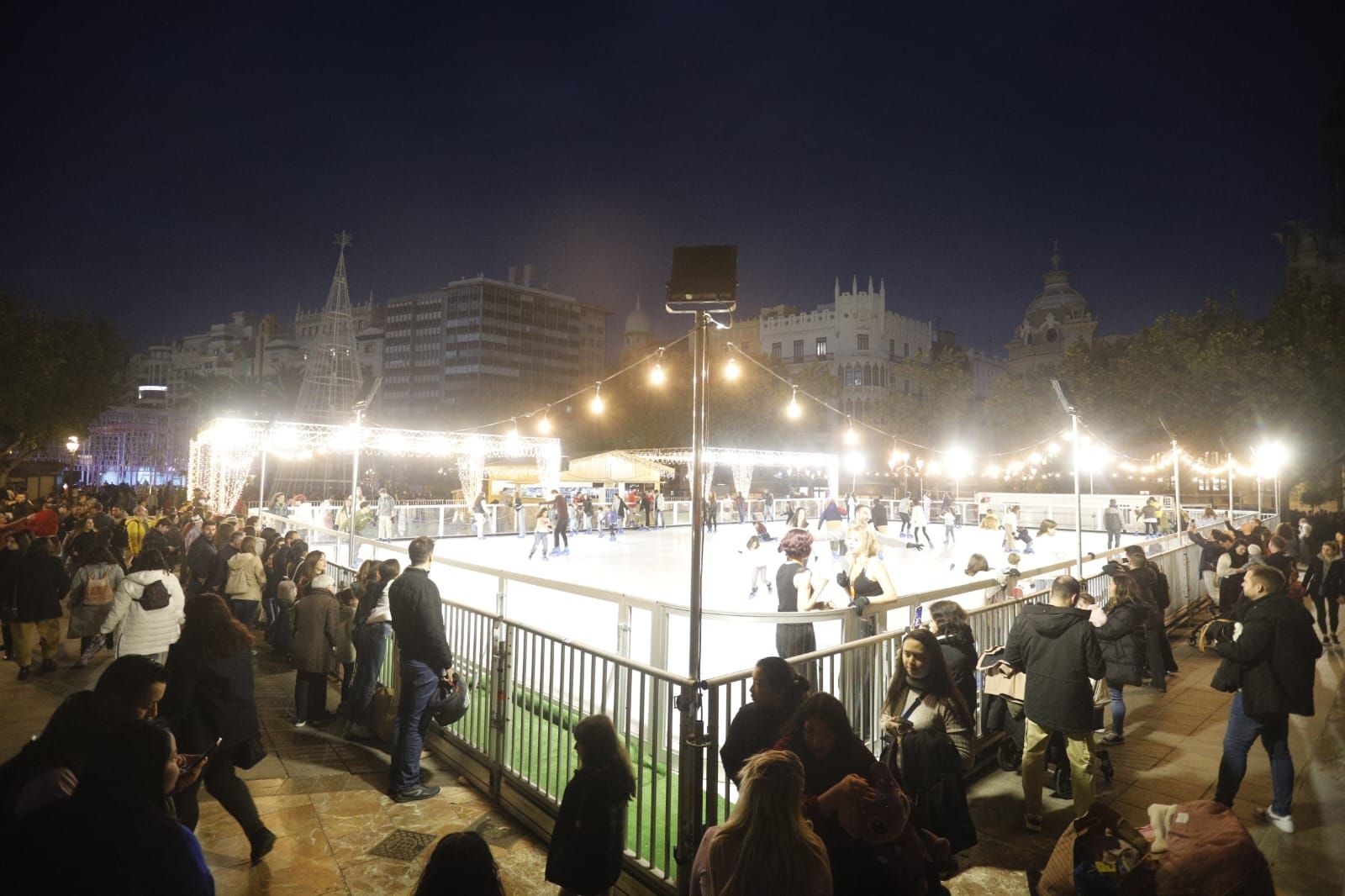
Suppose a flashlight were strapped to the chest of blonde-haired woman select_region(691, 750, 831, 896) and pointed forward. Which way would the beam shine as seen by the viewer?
away from the camera

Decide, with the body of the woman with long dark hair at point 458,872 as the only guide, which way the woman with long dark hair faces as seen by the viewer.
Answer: away from the camera

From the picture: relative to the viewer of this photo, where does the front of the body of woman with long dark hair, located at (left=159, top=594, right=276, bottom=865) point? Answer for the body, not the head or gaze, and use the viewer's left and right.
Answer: facing away from the viewer and to the left of the viewer

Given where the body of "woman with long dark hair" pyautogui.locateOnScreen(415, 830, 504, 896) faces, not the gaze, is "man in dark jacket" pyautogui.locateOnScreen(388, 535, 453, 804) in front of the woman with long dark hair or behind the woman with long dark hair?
in front

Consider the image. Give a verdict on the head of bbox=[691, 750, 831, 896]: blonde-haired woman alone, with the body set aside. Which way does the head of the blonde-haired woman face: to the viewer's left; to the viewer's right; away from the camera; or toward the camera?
away from the camera

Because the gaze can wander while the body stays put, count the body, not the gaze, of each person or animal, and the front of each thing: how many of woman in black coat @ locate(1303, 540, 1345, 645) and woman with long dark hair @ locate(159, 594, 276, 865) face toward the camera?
1

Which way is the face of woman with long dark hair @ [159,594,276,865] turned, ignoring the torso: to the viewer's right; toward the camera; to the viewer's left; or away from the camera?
away from the camera

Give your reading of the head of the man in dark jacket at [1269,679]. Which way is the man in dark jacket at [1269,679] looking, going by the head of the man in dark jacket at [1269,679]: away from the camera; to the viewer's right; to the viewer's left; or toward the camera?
to the viewer's left

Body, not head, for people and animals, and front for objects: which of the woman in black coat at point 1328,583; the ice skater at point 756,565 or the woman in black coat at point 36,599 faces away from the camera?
the woman in black coat at point 36,599

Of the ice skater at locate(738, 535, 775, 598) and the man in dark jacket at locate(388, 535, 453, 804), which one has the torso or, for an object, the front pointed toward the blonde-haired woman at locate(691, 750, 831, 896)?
the ice skater

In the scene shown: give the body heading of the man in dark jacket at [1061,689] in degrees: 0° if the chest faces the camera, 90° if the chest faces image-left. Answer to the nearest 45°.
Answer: approximately 180°

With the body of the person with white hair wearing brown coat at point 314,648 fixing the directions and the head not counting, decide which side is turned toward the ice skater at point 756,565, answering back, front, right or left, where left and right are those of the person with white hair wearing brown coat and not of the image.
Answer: front

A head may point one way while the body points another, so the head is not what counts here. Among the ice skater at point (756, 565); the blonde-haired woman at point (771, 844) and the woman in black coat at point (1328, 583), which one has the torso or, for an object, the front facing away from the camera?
the blonde-haired woman

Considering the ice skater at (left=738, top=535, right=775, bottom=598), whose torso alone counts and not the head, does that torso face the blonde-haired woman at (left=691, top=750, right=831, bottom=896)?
yes
